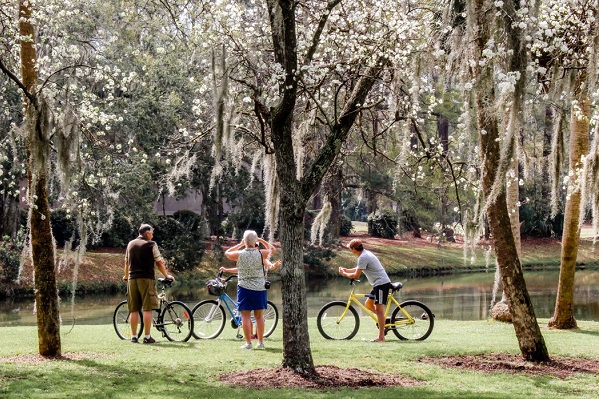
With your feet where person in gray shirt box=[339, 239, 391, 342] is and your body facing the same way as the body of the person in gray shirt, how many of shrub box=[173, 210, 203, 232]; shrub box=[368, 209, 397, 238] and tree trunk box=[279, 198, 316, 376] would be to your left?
1

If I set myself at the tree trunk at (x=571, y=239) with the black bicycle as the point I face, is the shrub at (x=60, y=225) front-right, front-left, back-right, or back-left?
front-right

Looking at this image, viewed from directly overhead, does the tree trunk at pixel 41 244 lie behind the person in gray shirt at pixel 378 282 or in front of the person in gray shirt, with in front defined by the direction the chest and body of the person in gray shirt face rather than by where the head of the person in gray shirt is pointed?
in front

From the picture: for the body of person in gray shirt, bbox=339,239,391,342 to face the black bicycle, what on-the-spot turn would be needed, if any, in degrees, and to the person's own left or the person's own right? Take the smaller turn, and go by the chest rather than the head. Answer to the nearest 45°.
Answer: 0° — they already face it

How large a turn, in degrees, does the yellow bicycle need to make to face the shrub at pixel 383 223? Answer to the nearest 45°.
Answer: approximately 90° to its right

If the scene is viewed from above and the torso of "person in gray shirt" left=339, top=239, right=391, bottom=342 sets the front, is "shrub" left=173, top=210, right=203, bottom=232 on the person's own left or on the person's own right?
on the person's own right

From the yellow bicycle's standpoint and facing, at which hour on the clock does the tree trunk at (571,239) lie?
The tree trunk is roughly at 5 o'clock from the yellow bicycle.

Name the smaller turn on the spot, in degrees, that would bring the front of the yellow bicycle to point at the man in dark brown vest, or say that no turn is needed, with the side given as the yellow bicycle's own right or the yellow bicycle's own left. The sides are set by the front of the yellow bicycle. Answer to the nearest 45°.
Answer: approximately 45° to the yellow bicycle's own left

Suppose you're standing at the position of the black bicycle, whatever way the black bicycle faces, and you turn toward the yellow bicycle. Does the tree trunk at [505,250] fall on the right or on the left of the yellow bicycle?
right

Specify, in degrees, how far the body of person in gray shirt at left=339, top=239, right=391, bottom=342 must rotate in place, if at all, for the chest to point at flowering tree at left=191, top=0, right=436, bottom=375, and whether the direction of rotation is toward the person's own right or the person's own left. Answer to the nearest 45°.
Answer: approximately 90° to the person's own left

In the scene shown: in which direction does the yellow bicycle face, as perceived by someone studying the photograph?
facing to the left of the viewer

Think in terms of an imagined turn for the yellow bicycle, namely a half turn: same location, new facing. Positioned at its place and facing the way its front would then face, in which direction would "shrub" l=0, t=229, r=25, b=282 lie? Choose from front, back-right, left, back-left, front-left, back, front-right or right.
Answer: back-left

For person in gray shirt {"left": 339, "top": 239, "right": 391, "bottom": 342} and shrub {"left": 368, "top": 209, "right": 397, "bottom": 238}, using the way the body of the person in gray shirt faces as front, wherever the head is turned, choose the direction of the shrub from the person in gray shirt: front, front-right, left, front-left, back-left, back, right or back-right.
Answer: right

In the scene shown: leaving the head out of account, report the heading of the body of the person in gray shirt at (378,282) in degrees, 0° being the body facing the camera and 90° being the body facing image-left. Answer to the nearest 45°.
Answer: approximately 90°

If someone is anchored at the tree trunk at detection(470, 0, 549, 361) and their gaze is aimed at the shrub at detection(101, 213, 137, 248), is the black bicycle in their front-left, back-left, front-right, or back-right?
front-left
